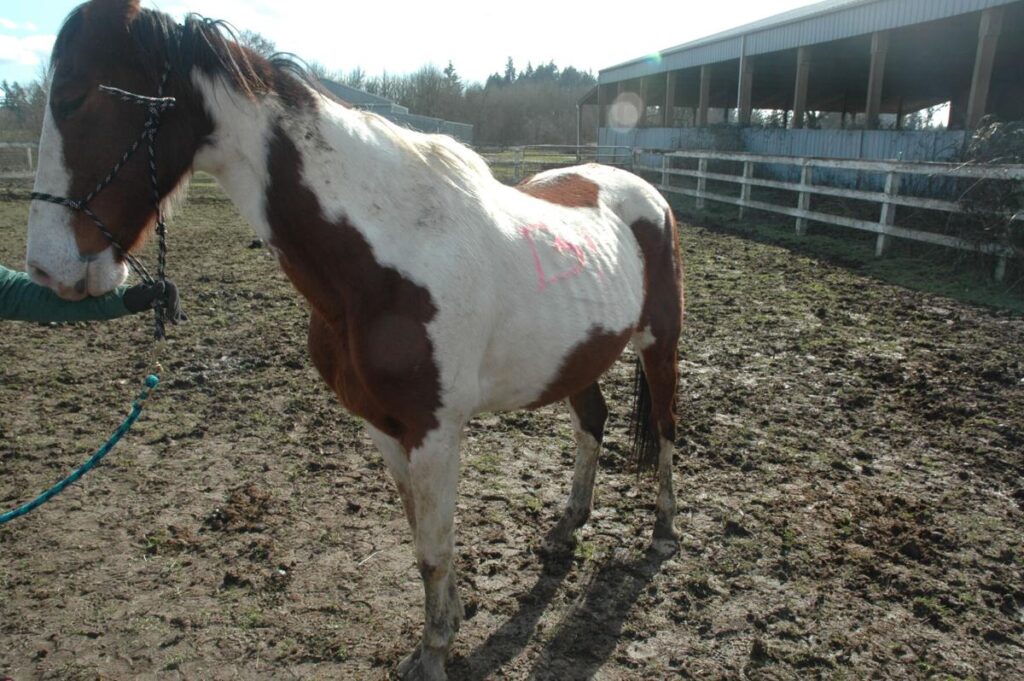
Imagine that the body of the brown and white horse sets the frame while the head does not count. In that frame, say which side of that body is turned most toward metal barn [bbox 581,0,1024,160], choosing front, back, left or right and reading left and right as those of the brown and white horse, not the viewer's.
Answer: back

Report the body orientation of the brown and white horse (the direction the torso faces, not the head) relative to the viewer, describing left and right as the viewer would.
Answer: facing the viewer and to the left of the viewer

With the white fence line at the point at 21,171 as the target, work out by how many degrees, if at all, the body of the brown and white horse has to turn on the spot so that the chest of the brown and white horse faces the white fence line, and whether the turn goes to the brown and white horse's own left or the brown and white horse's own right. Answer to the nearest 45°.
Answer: approximately 90° to the brown and white horse's own right

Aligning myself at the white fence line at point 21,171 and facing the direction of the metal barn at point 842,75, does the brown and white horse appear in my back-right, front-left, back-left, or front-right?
front-right

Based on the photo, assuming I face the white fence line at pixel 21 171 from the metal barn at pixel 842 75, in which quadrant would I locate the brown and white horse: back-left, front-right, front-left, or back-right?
front-left
